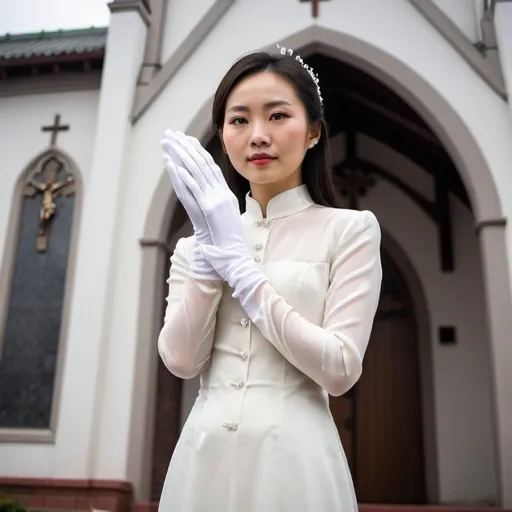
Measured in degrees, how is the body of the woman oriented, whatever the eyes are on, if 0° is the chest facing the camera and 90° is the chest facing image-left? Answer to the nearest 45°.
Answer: approximately 45°

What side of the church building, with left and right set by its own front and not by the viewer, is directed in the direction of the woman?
front

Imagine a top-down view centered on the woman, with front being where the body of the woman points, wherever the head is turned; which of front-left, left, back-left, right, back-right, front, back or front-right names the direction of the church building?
back-right

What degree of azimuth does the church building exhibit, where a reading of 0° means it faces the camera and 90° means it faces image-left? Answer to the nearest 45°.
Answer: approximately 0°

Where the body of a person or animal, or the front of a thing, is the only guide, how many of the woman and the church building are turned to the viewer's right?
0
